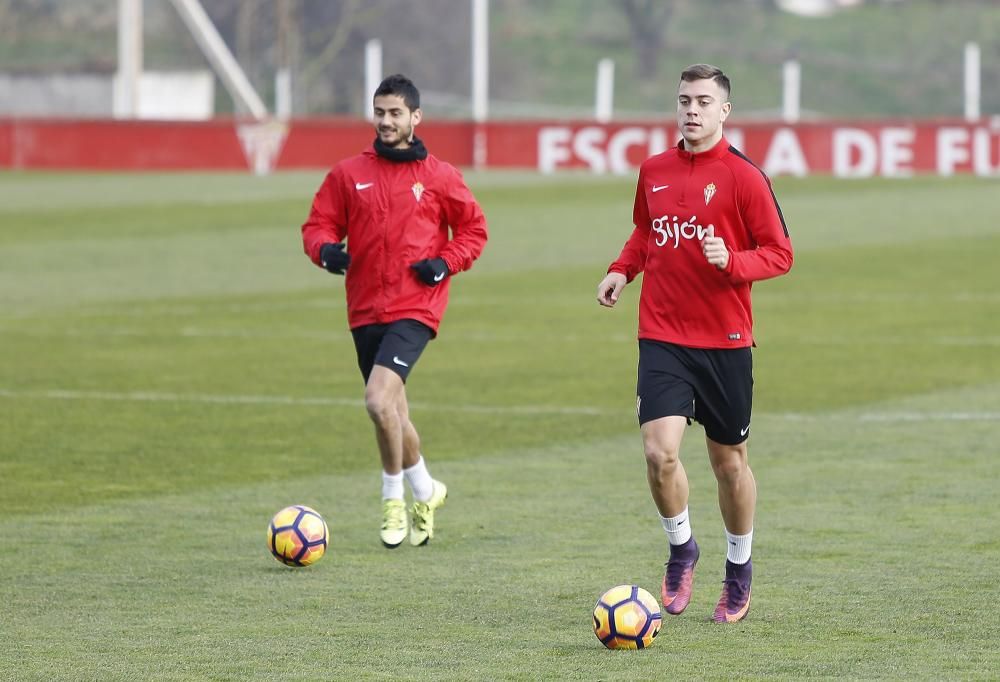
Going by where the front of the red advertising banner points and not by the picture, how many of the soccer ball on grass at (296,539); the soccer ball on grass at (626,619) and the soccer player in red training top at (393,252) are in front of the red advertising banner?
3

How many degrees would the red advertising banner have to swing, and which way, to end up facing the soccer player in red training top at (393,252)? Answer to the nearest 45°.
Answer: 0° — it already faces them

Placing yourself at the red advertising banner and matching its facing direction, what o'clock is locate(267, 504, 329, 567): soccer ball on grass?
The soccer ball on grass is roughly at 12 o'clock from the red advertising banner.

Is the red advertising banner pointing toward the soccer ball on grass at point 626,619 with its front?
yes

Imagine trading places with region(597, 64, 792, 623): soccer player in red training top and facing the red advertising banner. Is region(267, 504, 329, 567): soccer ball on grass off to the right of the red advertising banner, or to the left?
left

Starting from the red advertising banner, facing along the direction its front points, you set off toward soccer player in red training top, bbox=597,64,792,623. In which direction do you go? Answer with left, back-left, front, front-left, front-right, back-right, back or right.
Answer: front

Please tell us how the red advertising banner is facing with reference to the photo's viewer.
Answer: facing the viewer
